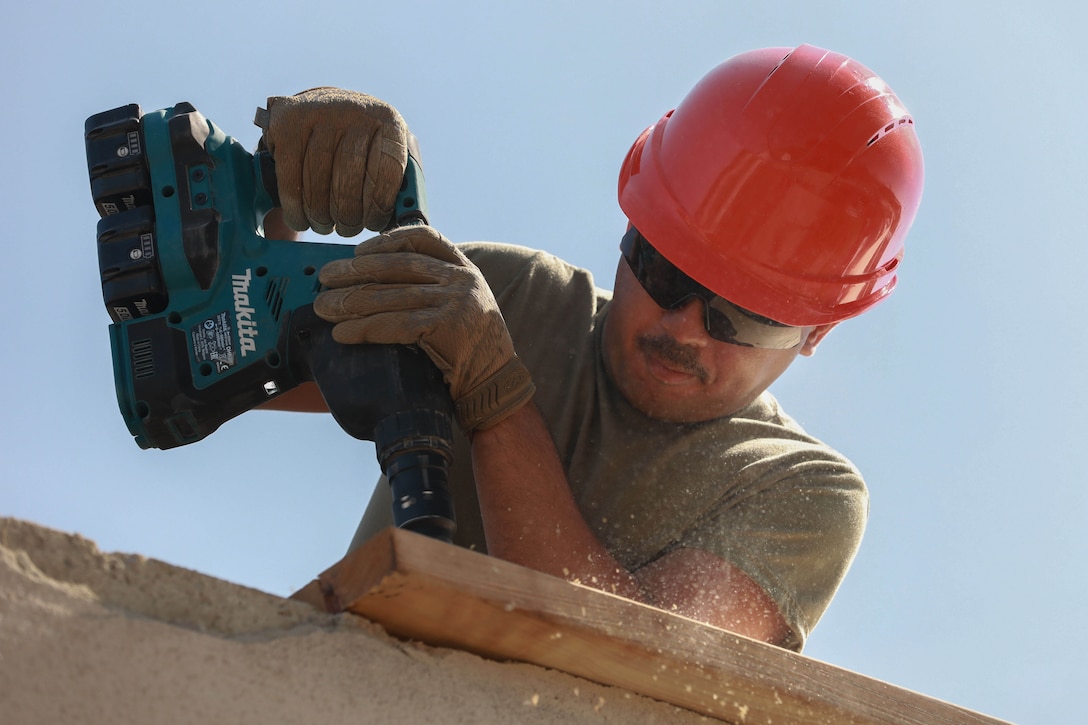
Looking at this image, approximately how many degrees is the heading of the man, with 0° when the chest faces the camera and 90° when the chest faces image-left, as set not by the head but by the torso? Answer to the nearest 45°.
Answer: approximately 45°

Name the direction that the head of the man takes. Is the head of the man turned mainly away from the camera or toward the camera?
toward the camera

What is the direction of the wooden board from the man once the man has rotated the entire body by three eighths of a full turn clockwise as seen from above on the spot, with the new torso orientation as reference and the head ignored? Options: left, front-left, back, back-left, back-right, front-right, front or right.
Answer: back
